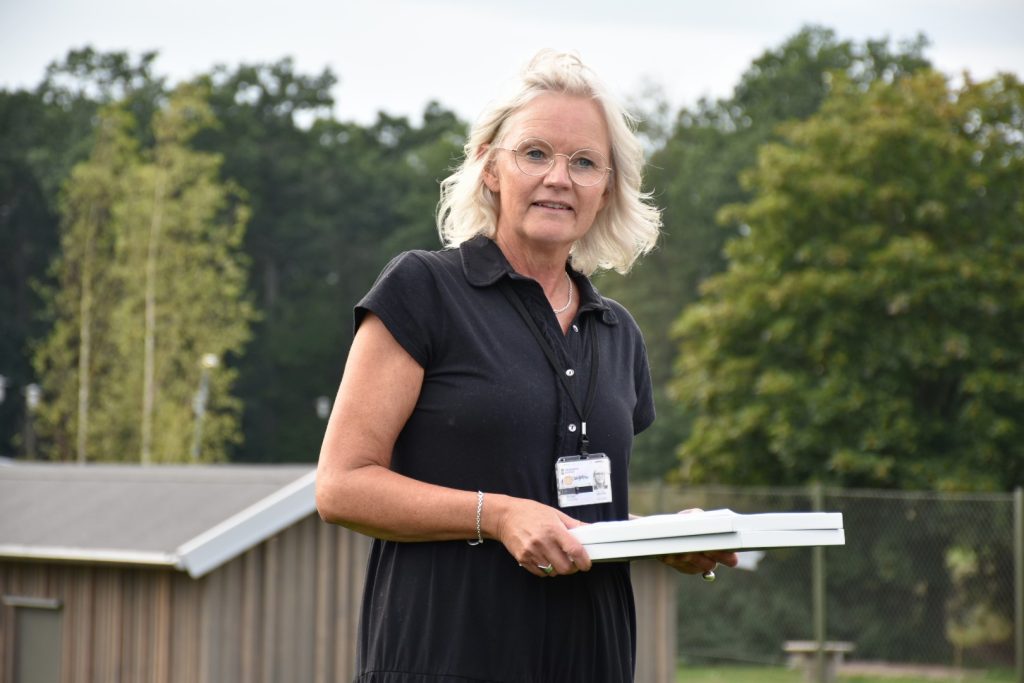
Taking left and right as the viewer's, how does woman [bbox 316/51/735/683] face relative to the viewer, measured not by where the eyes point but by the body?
facing the viewer and to the right of the viewer

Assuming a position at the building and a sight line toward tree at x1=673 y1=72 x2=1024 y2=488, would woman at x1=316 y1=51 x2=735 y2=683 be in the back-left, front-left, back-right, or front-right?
back-right

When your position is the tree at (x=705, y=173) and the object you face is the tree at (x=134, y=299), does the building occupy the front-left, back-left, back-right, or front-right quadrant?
front-left

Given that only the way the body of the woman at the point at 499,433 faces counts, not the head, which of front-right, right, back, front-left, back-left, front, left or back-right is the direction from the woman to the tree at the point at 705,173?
back-left

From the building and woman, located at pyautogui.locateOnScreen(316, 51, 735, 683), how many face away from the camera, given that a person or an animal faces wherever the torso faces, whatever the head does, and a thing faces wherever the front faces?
0

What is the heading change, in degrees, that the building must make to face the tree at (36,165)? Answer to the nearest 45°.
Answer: approximately 135° to its right

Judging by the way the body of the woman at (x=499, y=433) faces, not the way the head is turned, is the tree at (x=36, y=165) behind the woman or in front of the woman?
behind

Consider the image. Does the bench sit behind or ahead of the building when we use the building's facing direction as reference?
behind

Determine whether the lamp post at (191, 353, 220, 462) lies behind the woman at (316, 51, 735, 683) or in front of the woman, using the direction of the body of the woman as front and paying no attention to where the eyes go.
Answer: behind
